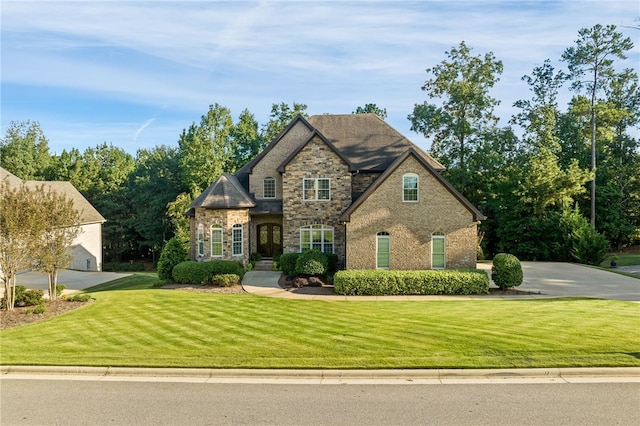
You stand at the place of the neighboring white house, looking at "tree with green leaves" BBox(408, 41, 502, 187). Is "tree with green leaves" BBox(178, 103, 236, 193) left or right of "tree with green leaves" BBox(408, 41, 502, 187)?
left

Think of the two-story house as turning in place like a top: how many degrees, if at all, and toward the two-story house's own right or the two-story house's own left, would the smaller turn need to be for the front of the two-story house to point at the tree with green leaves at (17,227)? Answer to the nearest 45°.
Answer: approximately 45° to the two-story house's own right

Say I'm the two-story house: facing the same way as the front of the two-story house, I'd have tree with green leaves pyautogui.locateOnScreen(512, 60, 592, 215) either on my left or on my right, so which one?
on my left

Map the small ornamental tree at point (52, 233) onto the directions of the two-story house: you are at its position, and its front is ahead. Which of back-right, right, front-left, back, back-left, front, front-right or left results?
front-right

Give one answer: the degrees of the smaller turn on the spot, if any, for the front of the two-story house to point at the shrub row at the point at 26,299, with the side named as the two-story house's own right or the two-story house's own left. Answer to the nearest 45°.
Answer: approximately 45° to the two-story house's own right

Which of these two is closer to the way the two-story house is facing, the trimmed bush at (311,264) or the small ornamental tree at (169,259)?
the trimmed bush

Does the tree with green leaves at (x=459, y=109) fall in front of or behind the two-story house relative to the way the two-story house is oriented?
behind

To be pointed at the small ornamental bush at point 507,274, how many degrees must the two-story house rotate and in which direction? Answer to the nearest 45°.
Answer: approximately 45° to its left

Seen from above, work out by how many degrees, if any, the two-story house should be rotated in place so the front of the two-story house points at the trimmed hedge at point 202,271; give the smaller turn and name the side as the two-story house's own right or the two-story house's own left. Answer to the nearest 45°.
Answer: approximately 45° to the two-story house's own right

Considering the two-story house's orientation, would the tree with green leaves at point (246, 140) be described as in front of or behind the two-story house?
behind

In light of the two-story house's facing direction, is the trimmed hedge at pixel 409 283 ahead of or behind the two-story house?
ahead

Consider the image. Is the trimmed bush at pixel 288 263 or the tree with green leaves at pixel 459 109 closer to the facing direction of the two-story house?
the trimmed bush

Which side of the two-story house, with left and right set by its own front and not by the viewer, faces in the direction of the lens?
front

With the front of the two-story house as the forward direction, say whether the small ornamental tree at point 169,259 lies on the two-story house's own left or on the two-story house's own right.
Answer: on the two-story house's own right
